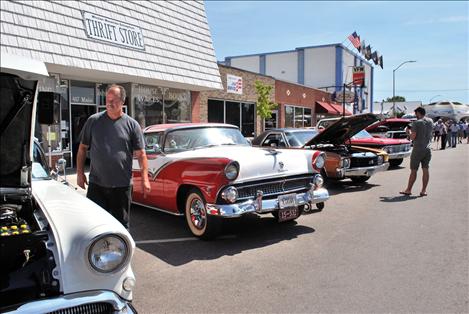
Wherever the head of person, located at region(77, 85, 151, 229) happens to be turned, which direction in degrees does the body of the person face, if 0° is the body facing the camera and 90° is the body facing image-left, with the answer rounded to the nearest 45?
approximately 0°

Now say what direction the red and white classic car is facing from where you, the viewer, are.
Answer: facing the viewer and to the right of the viewer

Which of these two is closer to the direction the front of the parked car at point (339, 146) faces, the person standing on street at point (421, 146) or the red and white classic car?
the person standing on street

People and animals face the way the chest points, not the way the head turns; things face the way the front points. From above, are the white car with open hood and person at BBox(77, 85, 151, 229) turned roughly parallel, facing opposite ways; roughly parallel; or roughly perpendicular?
roughly parallel

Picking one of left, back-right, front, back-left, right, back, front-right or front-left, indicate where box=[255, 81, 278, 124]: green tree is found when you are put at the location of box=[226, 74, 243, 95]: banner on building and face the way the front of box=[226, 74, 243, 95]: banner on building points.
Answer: left

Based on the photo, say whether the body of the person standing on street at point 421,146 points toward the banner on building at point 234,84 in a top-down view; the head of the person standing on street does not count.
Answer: yes

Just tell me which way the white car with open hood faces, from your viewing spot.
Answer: facing the viewer

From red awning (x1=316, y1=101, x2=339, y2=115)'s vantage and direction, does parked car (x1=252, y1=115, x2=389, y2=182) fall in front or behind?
in front

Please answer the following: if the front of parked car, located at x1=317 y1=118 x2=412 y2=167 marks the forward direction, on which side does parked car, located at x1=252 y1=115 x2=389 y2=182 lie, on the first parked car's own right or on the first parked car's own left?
on the first parked car's own right

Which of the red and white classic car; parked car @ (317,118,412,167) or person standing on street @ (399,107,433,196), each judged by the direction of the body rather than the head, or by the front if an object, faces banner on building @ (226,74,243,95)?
the person standing on street

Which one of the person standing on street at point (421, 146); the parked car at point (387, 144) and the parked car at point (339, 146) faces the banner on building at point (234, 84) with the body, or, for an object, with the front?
the person standing on street

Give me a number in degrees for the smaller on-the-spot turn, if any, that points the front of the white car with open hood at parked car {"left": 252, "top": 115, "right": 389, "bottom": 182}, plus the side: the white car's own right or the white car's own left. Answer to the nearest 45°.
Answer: approximately 135° to the white car's own left

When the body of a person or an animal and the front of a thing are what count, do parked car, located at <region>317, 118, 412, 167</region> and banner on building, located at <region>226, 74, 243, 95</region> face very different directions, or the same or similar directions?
same or similar directions

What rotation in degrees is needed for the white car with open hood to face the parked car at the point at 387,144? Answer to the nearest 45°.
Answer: approximately 135° to its left

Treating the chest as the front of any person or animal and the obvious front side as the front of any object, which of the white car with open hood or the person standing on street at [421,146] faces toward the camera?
the white car with open hood

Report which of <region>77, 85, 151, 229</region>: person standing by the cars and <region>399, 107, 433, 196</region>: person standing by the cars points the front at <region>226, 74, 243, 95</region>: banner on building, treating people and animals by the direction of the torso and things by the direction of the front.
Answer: <region>399, 107, 433, 196</region>: person standing by the cars

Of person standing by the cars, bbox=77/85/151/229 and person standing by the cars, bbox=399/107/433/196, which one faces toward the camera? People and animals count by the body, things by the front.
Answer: person standing by the cars, bbox=77/85/151/229

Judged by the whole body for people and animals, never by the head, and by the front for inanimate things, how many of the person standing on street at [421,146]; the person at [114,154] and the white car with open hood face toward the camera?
2

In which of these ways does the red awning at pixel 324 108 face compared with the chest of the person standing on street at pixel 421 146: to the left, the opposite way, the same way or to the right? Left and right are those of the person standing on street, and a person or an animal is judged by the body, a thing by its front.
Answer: the opposite way
